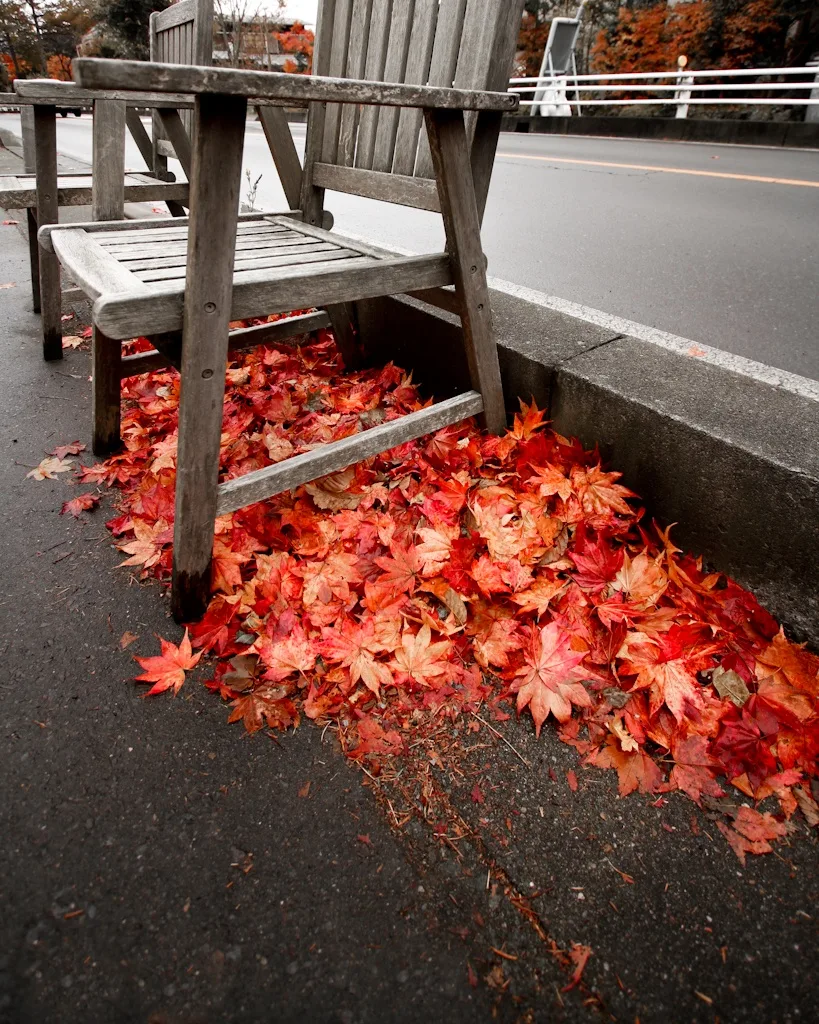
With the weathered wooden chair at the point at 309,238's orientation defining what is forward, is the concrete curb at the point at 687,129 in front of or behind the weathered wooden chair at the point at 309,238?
behind

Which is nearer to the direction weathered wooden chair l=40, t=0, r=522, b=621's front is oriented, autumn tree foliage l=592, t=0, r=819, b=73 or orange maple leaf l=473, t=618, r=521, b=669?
the orange maple leaf

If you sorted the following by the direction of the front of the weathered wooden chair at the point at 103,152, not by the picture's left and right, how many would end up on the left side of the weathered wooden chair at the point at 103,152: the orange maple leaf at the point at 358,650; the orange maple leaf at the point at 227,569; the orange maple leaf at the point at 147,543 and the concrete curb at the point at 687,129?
3

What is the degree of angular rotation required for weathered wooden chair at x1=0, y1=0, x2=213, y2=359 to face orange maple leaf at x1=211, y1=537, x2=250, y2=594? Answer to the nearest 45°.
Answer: approximately 90° to its left

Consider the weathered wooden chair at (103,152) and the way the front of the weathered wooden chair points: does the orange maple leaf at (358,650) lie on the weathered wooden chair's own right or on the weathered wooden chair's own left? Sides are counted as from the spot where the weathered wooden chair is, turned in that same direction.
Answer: on the weathered wooden chair's own left

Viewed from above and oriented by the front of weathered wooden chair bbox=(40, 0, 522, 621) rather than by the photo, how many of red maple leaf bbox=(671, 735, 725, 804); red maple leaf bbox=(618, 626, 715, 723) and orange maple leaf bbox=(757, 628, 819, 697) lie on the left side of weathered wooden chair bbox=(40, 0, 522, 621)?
3

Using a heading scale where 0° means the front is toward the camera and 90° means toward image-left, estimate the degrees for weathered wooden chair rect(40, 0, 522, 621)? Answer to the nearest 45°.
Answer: approximately 45°

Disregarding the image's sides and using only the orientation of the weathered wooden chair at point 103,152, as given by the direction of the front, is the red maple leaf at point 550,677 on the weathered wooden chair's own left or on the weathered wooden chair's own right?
on the weathered wooden chair's own left

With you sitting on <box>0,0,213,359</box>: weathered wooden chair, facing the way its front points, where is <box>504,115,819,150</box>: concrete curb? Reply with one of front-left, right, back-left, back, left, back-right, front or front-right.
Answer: back-right

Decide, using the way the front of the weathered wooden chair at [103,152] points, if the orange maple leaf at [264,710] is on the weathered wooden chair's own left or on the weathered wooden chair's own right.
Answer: on the weathered wooden chair's own left

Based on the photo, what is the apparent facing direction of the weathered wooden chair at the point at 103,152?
to the viewer's left
